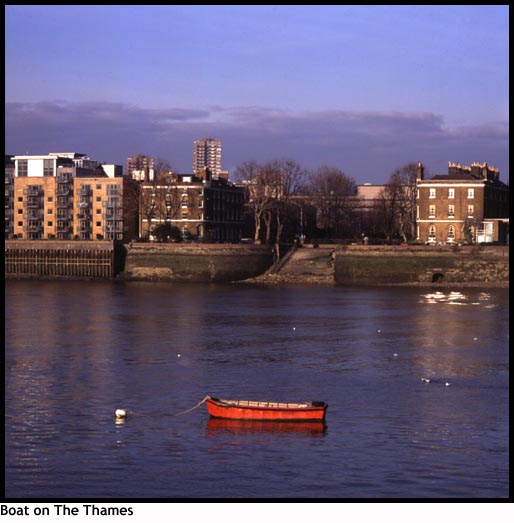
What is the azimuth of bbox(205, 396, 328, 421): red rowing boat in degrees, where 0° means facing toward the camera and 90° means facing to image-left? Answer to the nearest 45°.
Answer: approximately 90°

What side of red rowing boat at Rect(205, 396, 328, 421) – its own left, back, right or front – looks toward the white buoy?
front
